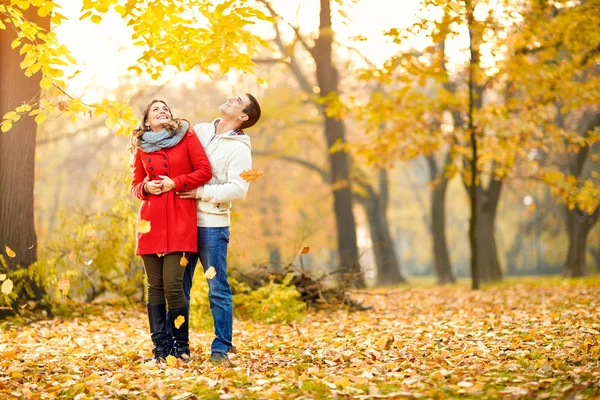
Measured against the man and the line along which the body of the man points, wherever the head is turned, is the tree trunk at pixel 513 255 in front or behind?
behind

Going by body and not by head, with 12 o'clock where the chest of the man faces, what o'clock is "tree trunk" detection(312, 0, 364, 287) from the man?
The tree trunk is roughly at 5 o'clock from the man.

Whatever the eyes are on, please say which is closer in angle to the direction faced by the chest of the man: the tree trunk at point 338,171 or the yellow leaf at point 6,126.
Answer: the yellow leaf

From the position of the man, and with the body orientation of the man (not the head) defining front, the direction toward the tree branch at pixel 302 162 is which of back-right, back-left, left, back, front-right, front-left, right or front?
back-right

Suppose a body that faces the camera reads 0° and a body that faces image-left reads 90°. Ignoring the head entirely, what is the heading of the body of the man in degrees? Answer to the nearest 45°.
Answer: approximately 45°

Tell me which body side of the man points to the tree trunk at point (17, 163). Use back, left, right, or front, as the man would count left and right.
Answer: right

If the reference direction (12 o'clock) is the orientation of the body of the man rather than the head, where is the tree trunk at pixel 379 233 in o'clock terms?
The tree trunk is roughly at 5 o'clock from the man.
